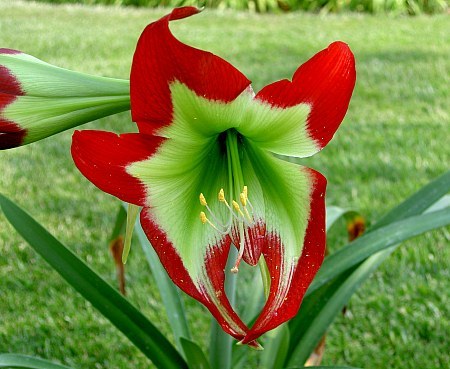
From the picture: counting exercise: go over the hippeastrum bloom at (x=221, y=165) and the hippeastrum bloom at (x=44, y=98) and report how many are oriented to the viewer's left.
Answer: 1

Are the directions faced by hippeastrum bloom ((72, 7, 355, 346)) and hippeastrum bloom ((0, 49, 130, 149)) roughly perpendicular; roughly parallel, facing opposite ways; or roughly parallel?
roughly perpendicular

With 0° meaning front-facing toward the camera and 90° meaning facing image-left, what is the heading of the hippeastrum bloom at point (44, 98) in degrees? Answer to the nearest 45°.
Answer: approximately 90°

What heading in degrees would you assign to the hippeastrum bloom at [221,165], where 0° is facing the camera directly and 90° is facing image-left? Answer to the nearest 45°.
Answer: approximately 0°
